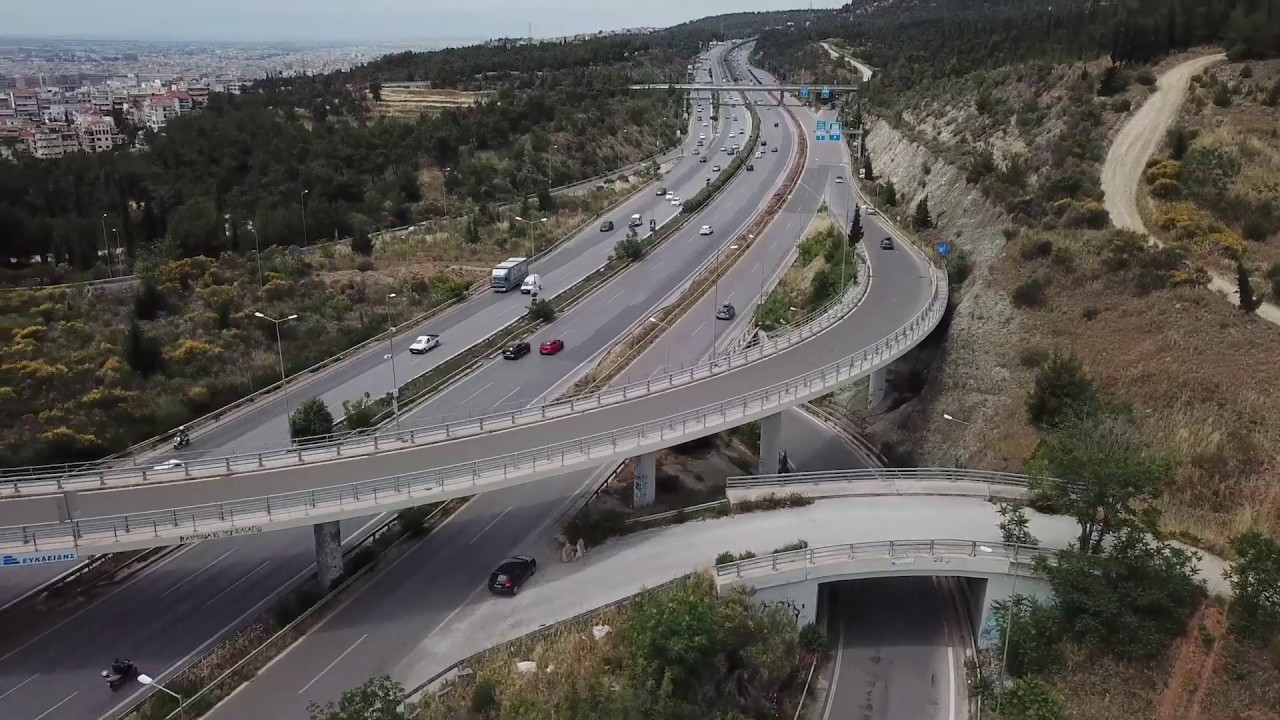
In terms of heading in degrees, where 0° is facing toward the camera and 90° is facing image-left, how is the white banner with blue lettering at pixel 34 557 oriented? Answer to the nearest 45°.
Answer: approximately 0°

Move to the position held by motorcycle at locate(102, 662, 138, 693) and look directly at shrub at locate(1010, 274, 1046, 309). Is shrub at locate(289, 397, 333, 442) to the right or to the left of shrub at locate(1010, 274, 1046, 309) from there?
left

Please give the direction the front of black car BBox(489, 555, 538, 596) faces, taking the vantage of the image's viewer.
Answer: facing away from the viewer and to the right of the viewer

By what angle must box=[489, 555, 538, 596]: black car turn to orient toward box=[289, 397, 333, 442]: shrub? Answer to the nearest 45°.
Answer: approximately 90° to its left

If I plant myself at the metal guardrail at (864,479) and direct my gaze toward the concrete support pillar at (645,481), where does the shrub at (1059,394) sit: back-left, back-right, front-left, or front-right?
back-right

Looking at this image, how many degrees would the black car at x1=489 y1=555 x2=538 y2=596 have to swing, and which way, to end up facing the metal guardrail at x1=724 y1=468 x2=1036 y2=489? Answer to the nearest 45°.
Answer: approximately 45° to its right

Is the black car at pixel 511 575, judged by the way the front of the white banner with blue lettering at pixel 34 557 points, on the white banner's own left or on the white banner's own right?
on the white banner's own left
